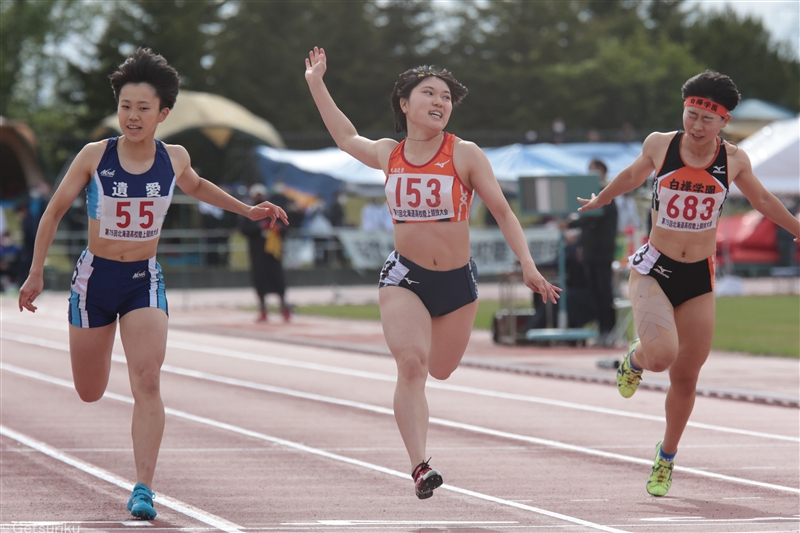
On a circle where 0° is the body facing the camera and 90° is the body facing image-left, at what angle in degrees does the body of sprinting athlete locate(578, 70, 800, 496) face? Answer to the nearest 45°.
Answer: approximately 0°

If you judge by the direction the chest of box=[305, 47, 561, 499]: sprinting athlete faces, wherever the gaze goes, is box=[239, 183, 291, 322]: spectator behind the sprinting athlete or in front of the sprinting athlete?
behind

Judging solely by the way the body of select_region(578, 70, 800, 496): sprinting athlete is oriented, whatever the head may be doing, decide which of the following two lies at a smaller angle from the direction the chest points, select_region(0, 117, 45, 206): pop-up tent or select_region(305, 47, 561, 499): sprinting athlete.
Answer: the sprinting athlete

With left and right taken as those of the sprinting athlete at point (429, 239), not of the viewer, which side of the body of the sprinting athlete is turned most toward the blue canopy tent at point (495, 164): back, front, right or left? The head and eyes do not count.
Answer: back

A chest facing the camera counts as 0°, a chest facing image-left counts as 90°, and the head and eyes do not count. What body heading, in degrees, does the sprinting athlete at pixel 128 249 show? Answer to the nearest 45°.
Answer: approximately 0°

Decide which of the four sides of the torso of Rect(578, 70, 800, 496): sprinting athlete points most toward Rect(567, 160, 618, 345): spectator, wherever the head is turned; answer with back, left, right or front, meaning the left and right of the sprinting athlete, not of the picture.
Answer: back

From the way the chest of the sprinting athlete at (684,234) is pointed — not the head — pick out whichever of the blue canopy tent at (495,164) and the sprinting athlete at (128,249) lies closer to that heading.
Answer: the sprinting athlete
